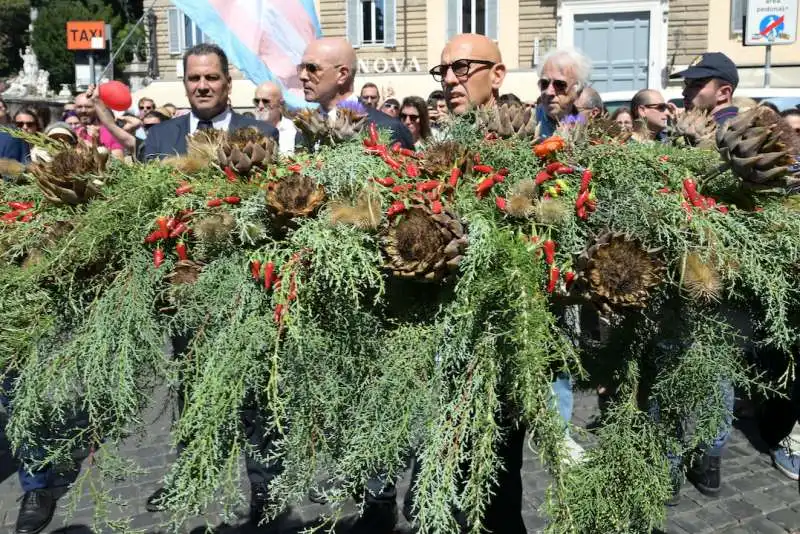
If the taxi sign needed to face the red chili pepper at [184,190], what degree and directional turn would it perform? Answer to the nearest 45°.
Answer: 0° — it already faces it

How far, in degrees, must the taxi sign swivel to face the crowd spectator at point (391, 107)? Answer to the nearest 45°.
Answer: approximately 45° to its left

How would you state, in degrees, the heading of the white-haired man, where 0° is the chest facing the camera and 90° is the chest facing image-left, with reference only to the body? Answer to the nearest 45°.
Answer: approximately 45°

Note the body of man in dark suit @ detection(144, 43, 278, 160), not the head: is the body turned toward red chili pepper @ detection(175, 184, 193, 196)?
yes

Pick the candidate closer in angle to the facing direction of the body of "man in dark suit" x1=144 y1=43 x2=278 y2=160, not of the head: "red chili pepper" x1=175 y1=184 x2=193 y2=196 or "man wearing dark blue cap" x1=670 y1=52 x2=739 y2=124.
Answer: the red chili pepper

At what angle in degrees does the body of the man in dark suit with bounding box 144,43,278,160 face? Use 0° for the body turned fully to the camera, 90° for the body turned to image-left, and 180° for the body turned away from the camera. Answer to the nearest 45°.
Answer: approximately 0°

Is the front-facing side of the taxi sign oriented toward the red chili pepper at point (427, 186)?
yes

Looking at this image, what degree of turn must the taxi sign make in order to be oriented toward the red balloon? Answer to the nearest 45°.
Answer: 0° — it already faces it

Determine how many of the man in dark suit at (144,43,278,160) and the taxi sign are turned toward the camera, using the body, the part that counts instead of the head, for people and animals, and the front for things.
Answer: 2

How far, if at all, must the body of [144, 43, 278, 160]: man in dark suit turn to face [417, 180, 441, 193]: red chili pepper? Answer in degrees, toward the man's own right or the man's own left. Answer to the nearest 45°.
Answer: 0° — they already face it

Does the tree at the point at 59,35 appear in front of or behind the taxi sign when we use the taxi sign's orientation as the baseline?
behind
